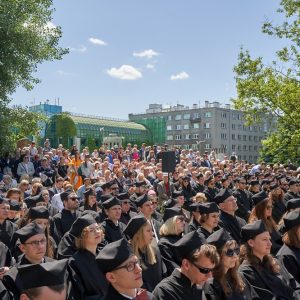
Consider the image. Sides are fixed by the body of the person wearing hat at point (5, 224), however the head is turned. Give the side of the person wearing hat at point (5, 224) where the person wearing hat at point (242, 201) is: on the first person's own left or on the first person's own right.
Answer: on the first person's own left

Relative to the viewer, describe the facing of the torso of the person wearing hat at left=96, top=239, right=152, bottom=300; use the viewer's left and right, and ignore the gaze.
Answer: facing the viewer and to the right of the viewer

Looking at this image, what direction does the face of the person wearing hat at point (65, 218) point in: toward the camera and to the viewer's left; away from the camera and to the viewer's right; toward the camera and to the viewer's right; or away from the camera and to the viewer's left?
toward the camera and to the viewer's right

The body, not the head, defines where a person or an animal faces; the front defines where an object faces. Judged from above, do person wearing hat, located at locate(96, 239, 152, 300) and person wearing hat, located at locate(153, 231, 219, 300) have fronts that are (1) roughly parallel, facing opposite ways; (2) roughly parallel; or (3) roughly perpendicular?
roughly parallel

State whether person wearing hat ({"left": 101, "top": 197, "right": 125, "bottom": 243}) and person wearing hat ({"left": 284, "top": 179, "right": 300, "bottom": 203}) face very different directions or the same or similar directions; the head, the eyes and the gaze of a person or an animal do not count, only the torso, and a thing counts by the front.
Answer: same or similar directions

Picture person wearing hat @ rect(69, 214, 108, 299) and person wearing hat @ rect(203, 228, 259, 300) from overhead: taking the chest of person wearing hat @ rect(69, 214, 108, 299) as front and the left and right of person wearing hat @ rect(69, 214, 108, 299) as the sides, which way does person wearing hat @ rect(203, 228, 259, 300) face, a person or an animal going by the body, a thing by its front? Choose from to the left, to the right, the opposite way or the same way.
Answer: the same way

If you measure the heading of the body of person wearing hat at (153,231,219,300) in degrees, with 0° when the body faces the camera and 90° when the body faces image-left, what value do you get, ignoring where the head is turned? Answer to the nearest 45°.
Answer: approximately 315°

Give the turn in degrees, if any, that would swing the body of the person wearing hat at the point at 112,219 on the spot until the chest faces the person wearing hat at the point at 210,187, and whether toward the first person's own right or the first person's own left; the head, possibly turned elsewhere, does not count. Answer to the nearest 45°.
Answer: approximately 90° to the first person's own left

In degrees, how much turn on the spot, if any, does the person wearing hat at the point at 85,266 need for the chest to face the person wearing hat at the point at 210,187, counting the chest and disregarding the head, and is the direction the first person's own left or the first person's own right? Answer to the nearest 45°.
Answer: approximately 90° to the first person's own left

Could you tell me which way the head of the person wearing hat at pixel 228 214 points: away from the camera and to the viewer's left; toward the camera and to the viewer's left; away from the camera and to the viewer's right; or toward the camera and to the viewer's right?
toward the camera and to the viewer's right

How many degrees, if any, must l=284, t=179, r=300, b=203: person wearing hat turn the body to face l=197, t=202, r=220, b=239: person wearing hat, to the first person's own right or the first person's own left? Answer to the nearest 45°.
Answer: approximately 45° to the first person's own right

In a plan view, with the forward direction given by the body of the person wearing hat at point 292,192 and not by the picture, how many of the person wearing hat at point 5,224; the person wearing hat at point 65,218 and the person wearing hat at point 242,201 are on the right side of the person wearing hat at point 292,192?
3

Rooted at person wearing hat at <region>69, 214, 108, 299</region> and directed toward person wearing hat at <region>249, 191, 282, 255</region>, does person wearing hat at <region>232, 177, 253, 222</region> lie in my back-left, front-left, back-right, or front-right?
front-left

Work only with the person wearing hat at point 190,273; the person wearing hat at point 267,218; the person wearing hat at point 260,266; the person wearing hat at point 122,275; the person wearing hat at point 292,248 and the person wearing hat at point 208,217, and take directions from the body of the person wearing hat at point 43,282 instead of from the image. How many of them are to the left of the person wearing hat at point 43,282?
6

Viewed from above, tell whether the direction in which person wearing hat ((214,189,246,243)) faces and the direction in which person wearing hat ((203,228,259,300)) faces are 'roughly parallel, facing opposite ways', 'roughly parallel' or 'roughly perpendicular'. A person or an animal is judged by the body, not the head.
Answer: roughly parallel

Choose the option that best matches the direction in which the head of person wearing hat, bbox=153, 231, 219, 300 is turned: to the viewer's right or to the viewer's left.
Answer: to the viewer's right
